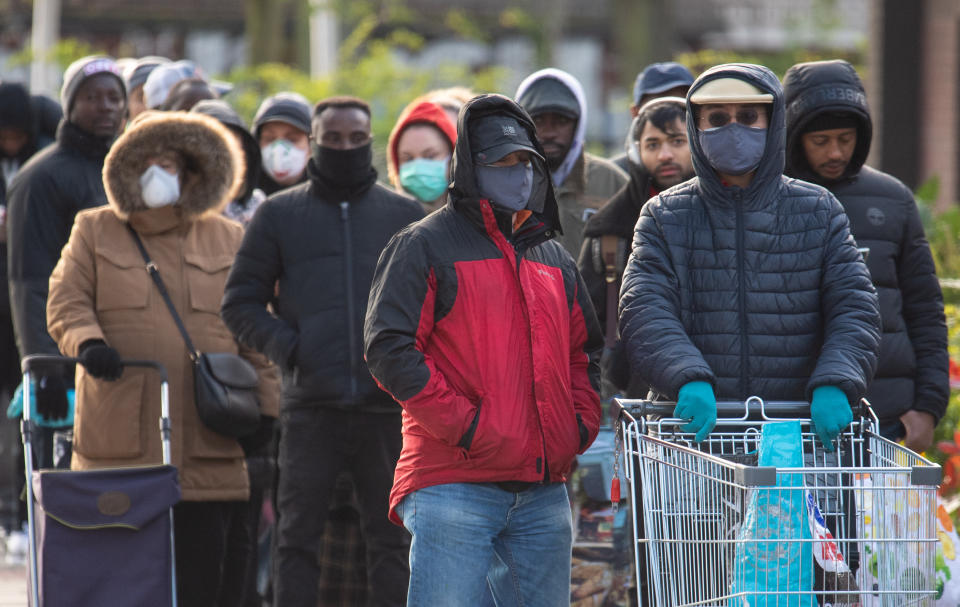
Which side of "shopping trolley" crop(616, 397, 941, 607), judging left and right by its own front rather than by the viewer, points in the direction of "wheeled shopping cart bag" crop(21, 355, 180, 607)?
right

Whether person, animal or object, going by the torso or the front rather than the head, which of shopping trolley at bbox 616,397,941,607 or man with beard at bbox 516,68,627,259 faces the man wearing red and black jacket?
the man with beard

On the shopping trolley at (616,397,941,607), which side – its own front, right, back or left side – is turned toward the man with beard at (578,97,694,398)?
back

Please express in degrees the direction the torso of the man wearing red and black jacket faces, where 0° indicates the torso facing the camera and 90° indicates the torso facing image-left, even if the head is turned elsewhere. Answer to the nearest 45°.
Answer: approximately 315°

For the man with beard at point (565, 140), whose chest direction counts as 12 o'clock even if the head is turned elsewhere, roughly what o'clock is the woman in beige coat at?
The woman in beige coat is roughly at 2 o'clock from the man with beard.

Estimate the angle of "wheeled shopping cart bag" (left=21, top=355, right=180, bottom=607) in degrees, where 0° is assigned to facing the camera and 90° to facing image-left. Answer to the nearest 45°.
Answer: approximately 0°

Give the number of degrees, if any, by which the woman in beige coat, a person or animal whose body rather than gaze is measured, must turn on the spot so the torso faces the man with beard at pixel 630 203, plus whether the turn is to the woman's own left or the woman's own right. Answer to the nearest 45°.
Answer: approximately 90° to the woman's own left
